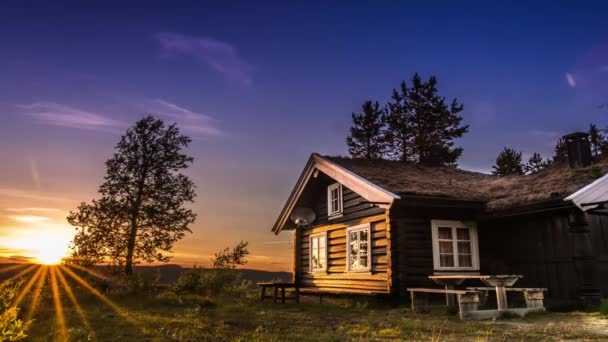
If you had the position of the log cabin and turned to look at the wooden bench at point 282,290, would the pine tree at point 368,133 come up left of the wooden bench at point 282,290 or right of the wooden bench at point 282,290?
right
